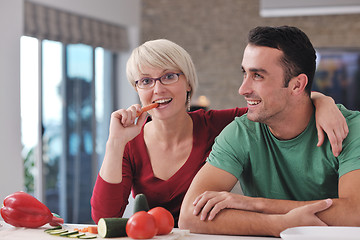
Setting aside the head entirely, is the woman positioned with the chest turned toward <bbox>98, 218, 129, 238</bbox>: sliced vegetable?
yes

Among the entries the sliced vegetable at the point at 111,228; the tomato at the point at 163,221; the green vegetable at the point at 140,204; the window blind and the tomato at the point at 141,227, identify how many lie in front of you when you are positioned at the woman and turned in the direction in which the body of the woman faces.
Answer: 4

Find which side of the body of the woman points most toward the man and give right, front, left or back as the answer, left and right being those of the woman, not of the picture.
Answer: left

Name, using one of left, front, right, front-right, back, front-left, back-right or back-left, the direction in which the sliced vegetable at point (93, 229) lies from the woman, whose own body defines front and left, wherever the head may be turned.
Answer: front

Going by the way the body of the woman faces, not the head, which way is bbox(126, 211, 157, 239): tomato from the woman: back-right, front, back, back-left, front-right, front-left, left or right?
front

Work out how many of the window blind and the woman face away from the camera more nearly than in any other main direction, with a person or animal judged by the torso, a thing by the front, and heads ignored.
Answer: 0

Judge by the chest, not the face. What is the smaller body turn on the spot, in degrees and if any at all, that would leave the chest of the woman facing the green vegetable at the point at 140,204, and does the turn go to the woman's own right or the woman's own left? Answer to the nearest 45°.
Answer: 0° — they already face it

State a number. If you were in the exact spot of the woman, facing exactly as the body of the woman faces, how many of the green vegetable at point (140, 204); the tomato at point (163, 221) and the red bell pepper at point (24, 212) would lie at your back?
0

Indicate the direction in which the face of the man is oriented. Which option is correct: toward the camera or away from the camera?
toward the camera

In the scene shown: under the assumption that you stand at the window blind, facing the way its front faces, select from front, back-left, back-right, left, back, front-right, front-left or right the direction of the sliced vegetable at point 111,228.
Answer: front-right

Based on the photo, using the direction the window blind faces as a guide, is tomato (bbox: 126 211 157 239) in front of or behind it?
in front

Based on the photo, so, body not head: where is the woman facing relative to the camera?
toward the camera

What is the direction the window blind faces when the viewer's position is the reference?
facing the viewer and to the right of the viewer

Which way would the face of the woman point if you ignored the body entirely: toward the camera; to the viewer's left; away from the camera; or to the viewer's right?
toward the camera

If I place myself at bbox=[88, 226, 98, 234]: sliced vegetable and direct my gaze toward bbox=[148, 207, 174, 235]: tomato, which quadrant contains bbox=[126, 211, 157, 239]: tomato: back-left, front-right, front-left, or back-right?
front-right

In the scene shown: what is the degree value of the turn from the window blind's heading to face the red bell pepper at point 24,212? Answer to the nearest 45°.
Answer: approximately 45° to its right
